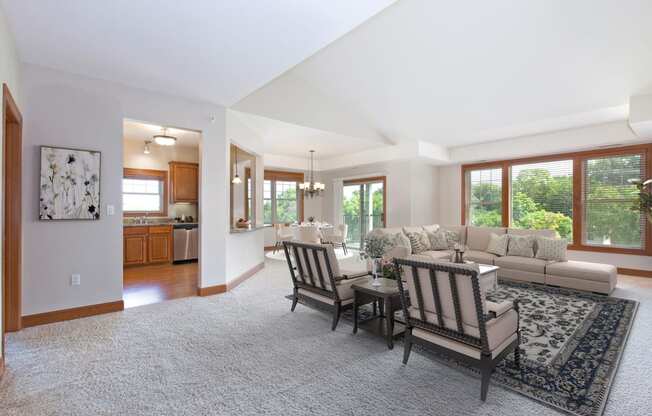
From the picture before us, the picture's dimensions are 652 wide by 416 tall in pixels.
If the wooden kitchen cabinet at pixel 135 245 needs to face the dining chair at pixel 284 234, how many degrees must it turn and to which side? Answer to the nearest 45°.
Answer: approximately 90° to its left

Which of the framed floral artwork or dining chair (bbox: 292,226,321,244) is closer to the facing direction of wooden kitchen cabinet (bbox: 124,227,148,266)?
the framed floral artwork

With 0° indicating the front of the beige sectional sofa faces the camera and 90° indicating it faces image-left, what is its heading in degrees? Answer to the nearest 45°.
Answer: approximately 45°

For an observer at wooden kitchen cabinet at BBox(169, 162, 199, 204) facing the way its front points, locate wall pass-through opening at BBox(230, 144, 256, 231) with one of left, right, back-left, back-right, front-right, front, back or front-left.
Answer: front-left

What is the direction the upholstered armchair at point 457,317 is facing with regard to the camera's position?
facing away from the viewer and to the right of the viewer

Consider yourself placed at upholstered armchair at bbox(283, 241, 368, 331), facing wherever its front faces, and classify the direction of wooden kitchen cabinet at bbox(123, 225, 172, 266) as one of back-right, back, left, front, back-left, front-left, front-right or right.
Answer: left

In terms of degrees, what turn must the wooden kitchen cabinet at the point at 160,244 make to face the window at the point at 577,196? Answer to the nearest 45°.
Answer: approximately 45° to its left

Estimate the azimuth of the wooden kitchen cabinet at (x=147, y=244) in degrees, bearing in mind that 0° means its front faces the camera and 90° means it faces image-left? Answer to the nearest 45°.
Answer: approximately 0°

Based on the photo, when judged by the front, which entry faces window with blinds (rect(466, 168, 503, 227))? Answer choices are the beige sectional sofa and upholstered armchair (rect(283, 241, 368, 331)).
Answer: the upholstered armchair

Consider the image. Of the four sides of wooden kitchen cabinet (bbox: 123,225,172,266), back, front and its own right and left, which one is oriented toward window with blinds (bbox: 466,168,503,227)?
left

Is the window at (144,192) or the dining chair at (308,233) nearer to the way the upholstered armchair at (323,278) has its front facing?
the dining chair

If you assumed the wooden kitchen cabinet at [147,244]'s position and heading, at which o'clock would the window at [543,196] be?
The window is roughly at 10 o'clock from the wooden kitchen cabinet.

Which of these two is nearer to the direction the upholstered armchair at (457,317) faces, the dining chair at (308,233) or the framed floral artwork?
the dining chair

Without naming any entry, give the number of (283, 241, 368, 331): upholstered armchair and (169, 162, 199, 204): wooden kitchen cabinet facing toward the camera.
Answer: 1
